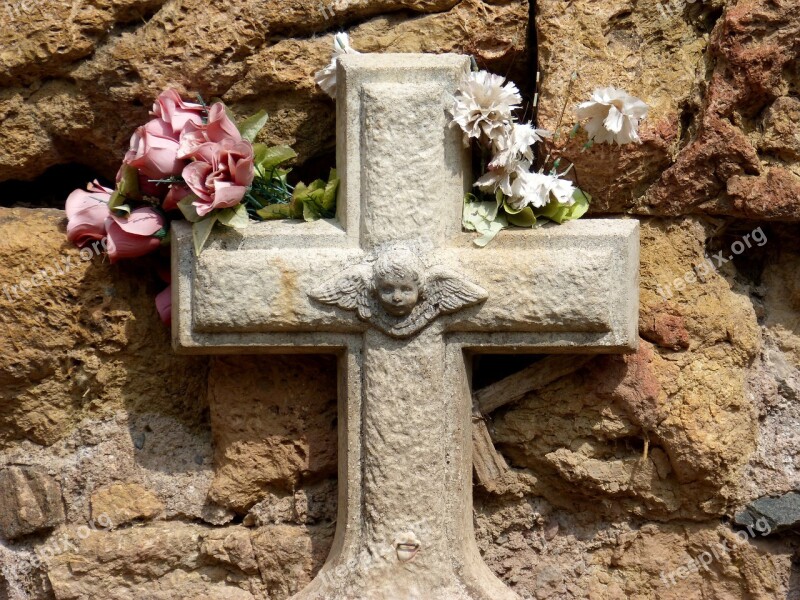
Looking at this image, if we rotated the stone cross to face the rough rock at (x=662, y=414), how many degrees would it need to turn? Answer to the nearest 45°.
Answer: approximately 90° to its left

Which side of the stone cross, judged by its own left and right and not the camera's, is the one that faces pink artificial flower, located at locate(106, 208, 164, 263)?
right

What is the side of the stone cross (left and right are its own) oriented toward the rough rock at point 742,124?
left

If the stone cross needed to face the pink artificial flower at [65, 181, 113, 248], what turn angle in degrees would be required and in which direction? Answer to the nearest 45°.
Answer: approximately 90° to its right

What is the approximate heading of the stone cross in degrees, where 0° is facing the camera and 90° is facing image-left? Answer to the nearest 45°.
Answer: approximately 0°
